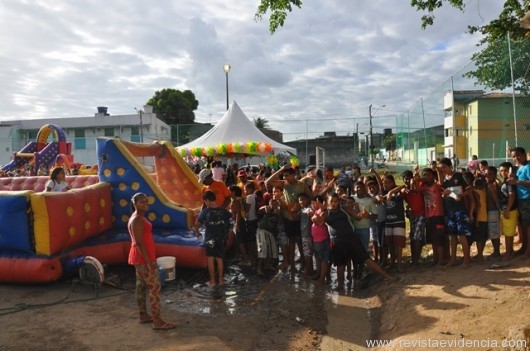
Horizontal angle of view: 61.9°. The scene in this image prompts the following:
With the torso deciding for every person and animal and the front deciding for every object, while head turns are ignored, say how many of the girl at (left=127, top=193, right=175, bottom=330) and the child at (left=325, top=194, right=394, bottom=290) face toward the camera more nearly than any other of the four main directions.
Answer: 1

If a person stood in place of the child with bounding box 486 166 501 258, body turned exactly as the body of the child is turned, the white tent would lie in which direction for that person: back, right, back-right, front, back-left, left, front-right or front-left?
right

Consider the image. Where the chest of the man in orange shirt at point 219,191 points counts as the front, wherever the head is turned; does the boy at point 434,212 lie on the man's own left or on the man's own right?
on the man's own left

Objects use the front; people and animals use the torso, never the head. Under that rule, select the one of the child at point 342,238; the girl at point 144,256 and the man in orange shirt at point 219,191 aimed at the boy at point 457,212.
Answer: the girl

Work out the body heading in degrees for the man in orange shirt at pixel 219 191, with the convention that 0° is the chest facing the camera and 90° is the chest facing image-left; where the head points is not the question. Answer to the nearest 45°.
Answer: approximately 45°

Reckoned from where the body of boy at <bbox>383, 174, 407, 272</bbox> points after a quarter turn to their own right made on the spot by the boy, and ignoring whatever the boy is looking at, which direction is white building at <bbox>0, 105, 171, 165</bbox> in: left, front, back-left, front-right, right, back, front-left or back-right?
front

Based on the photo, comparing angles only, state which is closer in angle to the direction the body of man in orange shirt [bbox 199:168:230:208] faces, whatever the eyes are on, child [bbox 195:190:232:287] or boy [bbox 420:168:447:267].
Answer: the child

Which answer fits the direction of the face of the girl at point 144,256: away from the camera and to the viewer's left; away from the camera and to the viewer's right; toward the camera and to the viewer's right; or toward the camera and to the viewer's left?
toward the camera and to the viewer's right

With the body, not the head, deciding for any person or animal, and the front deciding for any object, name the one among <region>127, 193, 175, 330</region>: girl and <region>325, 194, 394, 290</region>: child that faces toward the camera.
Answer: the child

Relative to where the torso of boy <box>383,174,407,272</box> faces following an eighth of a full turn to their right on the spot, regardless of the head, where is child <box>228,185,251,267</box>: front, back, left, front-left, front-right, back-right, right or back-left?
front

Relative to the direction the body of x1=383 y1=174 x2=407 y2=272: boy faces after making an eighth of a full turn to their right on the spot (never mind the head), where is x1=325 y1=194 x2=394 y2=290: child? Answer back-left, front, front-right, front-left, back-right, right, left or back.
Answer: front-left

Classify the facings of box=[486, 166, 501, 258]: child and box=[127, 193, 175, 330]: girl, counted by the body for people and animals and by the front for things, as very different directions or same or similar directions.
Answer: very different directions

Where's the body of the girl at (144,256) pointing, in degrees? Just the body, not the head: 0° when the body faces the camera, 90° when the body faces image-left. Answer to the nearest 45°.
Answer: approximately 270°

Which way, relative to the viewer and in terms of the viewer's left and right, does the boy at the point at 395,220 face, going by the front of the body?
facing the viewer and to the left of the viewer

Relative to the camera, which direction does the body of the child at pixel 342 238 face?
toward the camera
